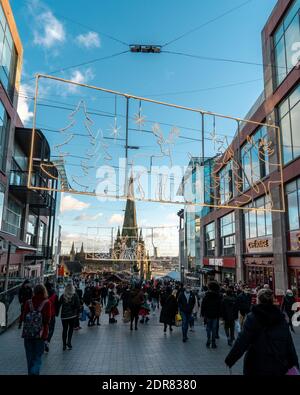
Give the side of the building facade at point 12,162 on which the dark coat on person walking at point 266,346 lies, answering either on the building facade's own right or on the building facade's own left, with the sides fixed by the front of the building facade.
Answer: on the building facade's own right

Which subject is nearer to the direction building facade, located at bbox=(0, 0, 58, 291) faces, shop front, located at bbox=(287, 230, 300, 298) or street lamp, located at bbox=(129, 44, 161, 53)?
the shop front

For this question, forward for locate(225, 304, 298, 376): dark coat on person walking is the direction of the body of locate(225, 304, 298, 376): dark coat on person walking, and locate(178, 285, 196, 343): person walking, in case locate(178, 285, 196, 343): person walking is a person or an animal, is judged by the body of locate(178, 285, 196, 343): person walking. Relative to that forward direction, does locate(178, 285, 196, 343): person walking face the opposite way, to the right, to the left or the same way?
the opposite way

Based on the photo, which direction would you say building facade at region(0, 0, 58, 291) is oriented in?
to the viewer's right

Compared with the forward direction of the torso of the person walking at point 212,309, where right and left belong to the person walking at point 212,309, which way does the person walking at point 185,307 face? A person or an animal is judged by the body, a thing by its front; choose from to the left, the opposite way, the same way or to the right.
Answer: the opposite way

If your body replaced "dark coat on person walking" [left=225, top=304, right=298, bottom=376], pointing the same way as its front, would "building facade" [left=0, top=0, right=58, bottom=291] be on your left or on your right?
on your left

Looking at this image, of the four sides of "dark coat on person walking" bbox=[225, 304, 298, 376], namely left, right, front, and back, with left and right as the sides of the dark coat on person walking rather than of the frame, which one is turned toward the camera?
back
